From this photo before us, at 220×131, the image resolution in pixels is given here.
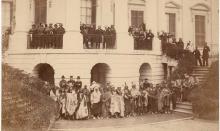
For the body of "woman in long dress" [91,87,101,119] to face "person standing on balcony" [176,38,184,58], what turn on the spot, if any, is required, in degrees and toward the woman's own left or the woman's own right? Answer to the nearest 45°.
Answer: approximately 135° to the woman's own left

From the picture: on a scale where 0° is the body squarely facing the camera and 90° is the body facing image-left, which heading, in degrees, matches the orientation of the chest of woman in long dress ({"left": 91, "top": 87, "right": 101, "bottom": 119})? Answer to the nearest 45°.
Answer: approximately 0°

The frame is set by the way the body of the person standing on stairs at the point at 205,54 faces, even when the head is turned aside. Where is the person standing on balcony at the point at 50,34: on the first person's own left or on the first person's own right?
on the first person's own right

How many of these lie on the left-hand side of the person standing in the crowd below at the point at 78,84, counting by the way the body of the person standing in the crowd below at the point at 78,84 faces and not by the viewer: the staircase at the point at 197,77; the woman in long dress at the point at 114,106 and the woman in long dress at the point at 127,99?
3

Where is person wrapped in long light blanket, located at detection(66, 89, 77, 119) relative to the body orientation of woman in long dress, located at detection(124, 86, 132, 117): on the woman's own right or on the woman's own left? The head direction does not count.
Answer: on the woman's own right

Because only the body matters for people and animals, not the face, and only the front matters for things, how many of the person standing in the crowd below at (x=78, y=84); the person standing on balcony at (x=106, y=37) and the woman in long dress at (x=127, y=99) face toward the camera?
3

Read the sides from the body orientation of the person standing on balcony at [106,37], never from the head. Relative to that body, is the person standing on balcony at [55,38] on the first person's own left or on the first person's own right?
on the first person's own right

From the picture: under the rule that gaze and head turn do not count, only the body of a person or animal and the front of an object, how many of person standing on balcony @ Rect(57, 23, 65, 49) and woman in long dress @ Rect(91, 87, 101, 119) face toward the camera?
2
